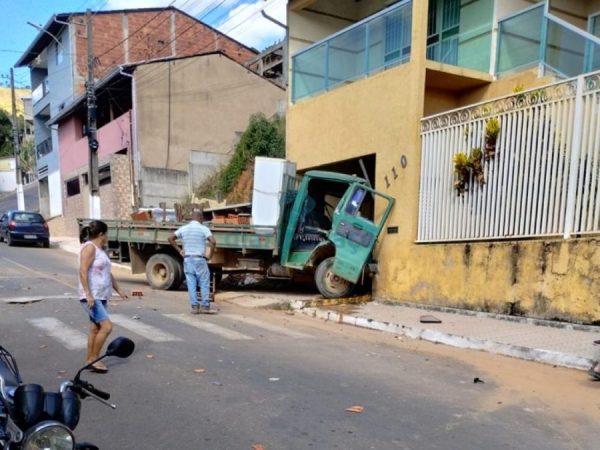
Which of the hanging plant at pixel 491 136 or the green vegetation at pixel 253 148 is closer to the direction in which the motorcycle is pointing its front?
the hanging plant

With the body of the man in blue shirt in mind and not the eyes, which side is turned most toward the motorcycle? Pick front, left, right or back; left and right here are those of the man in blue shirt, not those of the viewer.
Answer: back

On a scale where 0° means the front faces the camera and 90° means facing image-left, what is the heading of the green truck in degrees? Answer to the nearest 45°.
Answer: approximately 270°

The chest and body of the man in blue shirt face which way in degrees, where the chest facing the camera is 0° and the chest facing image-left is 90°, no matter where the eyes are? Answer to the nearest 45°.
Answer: approximately 180°

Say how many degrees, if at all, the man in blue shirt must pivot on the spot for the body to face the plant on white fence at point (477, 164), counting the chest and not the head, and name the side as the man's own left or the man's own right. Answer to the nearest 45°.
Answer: approximately 90° to the man's own right

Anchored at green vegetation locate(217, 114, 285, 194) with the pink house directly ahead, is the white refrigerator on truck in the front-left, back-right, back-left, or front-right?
back-left

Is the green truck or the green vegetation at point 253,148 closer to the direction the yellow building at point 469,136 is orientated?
the green truck

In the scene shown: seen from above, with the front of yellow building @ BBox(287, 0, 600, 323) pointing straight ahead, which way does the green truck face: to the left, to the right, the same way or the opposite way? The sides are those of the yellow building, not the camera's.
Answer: the opposite way

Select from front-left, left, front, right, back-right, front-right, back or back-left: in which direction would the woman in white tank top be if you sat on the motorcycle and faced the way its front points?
back-left

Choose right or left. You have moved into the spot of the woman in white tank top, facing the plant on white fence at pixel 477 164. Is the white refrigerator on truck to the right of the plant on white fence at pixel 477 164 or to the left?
left
